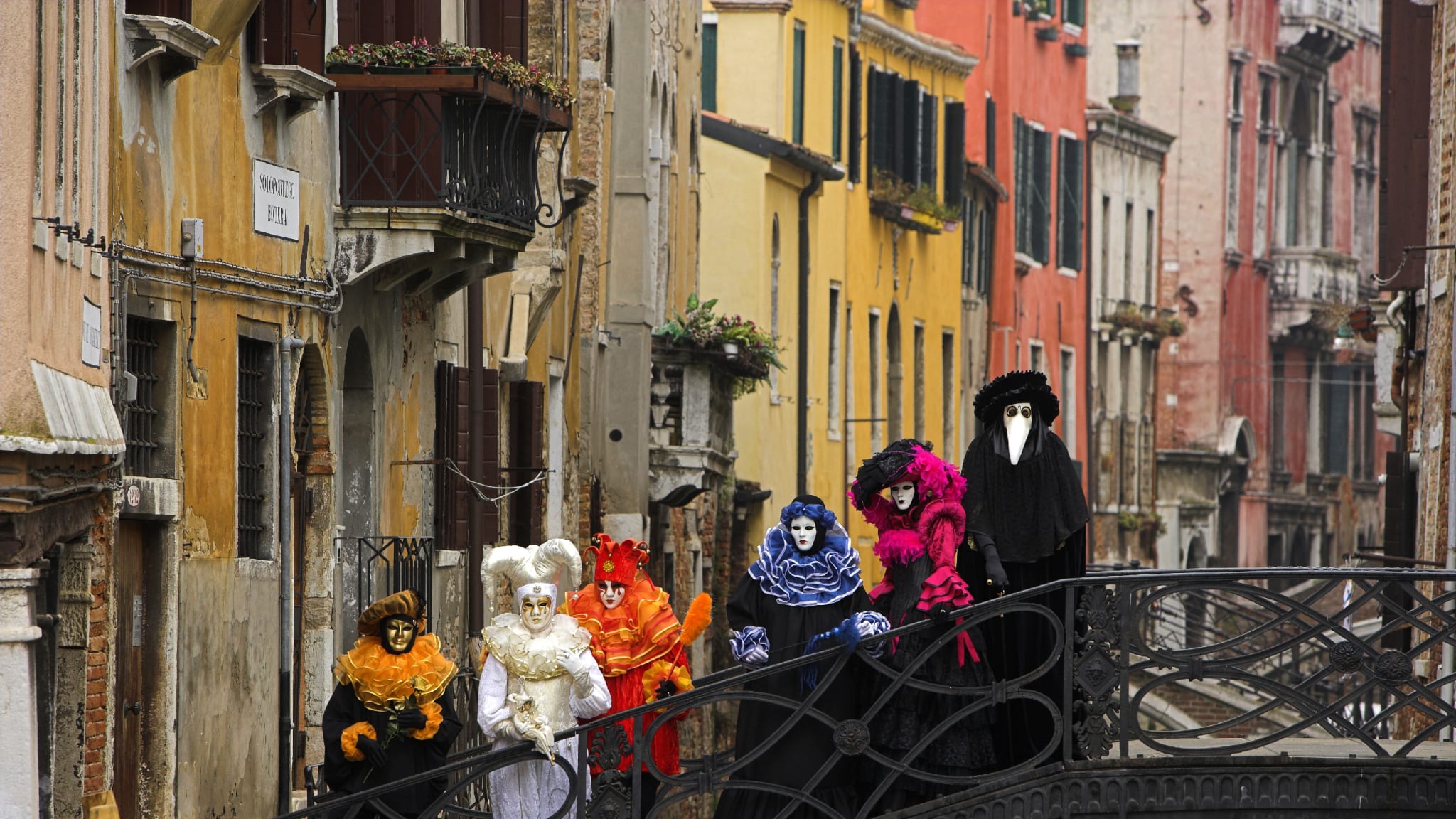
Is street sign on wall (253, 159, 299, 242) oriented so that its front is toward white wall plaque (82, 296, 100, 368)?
no

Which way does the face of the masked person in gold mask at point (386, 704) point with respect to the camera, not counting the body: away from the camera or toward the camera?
toward the camera

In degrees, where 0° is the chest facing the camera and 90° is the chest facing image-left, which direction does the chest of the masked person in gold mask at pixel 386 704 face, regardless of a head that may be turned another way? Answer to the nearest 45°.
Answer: approximately 0°

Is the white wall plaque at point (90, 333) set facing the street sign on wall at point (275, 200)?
no

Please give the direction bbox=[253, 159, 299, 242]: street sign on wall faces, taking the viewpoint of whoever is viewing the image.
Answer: facing the viewer and to the right of the viewer

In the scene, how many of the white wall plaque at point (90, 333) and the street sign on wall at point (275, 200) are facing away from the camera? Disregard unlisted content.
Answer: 0

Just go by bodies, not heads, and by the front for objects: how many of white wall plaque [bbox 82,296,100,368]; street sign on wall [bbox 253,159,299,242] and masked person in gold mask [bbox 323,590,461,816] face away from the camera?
0

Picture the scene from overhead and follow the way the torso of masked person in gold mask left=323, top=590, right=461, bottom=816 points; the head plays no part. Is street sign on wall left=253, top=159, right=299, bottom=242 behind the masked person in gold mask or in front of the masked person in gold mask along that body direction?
behind

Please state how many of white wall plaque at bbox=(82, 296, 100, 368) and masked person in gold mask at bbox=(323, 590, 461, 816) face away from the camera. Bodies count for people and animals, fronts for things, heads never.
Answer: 0
